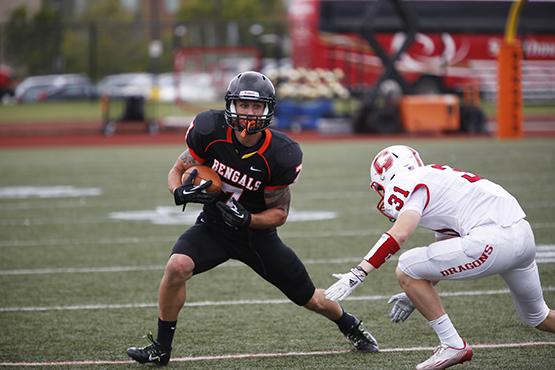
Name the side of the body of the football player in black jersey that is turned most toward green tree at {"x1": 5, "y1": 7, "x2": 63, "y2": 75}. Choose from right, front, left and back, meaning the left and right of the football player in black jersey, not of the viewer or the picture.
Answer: back

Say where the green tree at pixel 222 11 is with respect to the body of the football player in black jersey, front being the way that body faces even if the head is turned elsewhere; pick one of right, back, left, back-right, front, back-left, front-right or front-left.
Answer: back

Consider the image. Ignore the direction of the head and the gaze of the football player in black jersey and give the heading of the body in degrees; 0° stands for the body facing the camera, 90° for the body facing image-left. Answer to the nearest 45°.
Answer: approximately 0°

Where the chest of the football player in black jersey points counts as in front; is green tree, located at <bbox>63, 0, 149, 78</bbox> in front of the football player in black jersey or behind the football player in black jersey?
behind

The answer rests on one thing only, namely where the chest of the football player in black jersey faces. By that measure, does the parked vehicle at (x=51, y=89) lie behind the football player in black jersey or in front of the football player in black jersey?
behind
